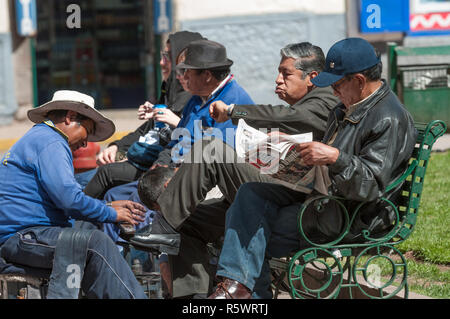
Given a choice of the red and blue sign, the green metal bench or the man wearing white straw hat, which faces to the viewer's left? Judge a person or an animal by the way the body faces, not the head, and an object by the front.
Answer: the green metal bench

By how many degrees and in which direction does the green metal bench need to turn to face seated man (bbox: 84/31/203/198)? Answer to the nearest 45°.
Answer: approximately 45° to its right

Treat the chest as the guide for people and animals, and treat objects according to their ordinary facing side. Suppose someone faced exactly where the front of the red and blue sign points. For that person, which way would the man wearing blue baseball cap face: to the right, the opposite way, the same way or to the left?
to the right

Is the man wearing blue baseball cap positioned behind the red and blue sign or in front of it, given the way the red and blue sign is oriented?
in front

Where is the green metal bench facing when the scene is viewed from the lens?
facing to the left of the viewer

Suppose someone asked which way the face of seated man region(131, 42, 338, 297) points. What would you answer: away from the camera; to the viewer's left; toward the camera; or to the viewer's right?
to the viewer's left

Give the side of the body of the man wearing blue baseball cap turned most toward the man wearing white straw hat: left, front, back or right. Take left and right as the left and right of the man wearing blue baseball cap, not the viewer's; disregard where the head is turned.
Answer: front

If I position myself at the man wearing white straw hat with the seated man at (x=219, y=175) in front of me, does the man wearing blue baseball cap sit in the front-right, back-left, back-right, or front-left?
front-right

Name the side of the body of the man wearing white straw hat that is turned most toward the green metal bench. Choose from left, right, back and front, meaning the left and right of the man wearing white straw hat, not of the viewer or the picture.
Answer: front

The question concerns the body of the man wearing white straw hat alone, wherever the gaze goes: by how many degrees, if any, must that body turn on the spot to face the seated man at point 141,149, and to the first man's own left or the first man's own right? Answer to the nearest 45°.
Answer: approximately 90° to the first man's own left

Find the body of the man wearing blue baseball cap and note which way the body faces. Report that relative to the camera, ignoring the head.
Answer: to the viewer's left

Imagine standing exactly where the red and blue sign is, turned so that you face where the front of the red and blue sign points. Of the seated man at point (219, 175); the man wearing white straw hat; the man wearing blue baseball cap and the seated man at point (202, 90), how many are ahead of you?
4

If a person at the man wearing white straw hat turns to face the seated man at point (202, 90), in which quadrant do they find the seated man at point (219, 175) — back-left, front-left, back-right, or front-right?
front-right

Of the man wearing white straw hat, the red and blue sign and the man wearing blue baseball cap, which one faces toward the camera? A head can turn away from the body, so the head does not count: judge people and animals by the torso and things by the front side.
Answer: the red and blue sign

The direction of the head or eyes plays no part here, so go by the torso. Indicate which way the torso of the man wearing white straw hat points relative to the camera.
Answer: to the viewer's right
